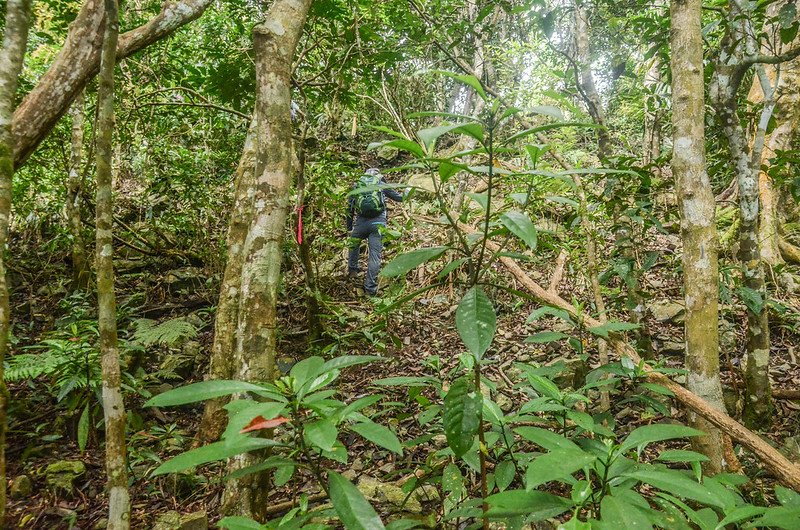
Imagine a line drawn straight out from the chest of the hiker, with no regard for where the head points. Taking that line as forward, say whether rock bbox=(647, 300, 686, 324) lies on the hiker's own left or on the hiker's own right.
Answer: on the hiker's own right

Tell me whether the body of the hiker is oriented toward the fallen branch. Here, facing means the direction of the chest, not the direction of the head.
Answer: no

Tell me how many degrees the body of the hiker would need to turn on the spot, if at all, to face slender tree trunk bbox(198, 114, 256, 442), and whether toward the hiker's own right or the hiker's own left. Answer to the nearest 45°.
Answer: approximately 180°

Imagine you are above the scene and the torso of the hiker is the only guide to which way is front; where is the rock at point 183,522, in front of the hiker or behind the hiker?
behind

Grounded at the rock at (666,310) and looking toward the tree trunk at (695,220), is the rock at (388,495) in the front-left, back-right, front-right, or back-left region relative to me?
front-right

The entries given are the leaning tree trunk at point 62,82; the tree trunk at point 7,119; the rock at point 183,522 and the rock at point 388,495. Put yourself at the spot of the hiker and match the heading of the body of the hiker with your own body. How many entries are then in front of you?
0

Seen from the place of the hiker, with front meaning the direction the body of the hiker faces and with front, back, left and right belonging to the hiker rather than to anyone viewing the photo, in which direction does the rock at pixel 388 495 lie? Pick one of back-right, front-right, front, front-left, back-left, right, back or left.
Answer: back

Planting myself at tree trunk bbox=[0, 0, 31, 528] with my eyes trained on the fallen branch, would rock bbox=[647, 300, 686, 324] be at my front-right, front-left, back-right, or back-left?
front-left

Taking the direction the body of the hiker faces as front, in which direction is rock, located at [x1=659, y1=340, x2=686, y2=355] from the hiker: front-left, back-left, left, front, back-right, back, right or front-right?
back-right

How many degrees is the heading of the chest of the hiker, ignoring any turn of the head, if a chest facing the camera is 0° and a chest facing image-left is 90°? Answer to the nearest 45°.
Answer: approximately 180°

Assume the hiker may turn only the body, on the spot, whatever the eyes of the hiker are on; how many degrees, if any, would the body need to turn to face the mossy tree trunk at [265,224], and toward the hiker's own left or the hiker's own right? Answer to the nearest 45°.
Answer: approximately 180°
